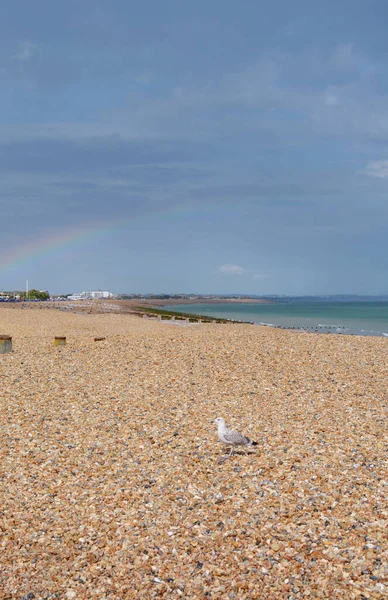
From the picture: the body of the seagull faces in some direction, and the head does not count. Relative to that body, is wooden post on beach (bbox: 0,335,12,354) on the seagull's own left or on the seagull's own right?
on the seagull's own right

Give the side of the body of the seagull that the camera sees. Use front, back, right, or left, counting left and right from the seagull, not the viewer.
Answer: left
